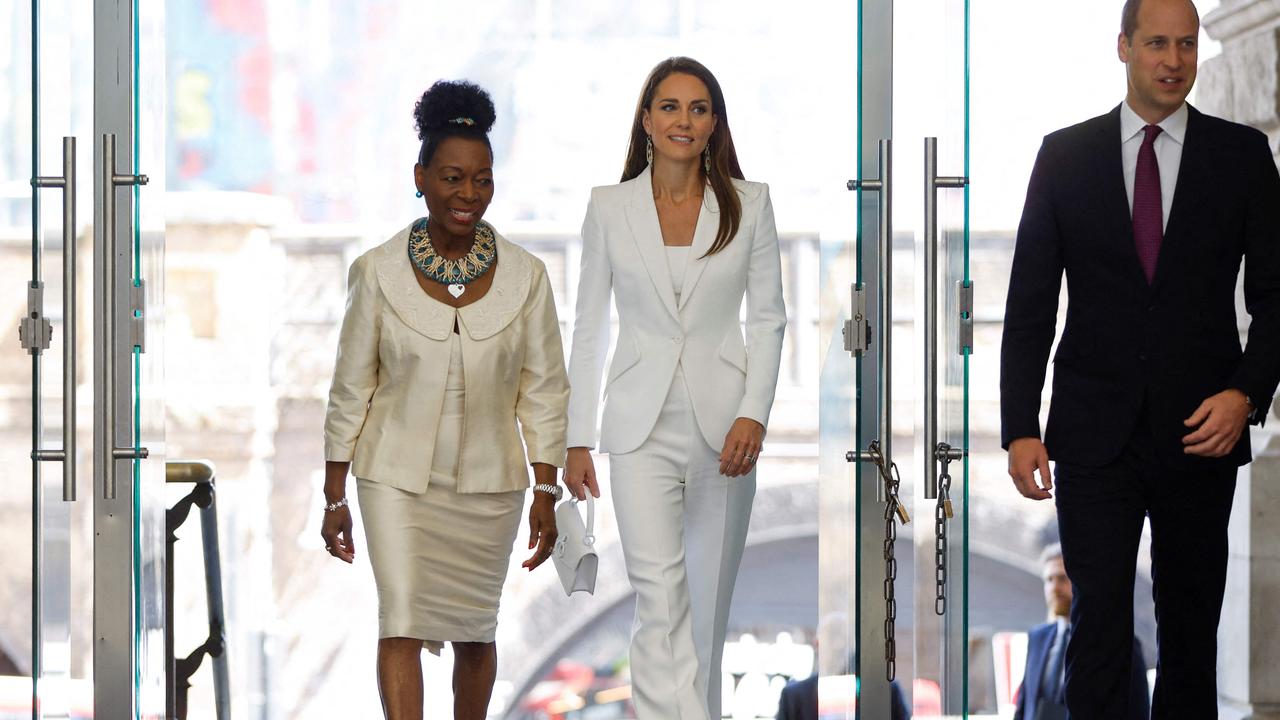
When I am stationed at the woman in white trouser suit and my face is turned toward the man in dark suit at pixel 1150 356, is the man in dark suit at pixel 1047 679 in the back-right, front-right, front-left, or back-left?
front-left

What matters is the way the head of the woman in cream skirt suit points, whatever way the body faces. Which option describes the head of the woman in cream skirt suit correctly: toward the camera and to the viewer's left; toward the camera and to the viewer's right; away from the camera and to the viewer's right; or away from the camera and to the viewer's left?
toward the camera and to the viewer's right

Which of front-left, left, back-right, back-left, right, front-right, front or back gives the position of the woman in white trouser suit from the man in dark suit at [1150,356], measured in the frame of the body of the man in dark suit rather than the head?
right

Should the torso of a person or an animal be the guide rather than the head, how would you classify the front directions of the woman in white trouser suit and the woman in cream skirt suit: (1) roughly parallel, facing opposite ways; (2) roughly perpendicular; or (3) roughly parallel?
roughly parallel

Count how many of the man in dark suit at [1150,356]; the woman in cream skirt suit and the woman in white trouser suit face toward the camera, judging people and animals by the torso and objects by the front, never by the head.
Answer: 3

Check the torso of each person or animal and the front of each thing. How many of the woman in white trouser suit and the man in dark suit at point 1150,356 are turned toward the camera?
2

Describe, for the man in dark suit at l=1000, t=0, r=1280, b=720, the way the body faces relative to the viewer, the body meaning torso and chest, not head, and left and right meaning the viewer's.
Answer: facing the viewer

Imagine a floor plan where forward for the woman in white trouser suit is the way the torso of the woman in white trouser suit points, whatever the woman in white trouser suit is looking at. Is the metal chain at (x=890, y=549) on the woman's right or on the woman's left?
on the woman's left

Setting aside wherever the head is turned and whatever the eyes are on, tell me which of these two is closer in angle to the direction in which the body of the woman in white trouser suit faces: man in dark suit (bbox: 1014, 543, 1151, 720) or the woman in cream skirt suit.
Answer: the woman in cream skirt suit

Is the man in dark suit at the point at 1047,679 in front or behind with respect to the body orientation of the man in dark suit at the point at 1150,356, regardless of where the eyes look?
behind

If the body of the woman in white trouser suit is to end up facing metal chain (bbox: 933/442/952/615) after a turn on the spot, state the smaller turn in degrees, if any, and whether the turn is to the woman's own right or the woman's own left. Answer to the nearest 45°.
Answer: approximately 90° to the woman's own left

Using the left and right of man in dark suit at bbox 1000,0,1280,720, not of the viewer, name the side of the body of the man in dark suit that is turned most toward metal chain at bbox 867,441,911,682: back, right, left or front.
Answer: right

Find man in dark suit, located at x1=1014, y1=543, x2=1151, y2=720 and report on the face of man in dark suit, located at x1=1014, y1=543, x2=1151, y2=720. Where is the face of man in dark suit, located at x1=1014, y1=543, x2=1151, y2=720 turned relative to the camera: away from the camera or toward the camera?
toward the camera

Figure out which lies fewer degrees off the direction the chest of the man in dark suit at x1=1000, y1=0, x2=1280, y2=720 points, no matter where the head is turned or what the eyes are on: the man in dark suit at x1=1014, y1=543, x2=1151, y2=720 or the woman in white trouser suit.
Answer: the woman in white trouser suit

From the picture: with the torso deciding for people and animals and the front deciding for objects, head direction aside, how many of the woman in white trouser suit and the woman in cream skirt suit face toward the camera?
2

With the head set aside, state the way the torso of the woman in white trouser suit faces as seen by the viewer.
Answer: toward the camera

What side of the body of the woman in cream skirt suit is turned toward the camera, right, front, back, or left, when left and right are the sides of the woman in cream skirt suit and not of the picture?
front
